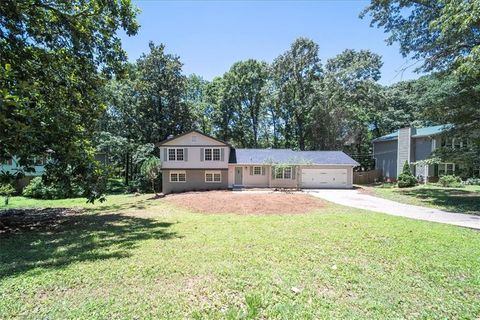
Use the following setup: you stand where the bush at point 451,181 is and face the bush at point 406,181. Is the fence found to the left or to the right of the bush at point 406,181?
right

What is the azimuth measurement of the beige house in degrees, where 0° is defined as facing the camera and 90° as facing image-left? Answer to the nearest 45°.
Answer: approximately 0°

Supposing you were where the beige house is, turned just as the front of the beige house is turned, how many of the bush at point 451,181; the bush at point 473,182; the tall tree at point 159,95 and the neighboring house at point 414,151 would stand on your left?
3

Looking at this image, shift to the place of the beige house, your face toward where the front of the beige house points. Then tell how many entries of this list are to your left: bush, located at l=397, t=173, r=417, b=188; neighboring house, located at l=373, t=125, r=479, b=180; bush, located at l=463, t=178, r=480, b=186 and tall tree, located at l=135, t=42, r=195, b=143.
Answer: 3

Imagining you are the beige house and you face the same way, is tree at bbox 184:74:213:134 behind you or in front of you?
behind

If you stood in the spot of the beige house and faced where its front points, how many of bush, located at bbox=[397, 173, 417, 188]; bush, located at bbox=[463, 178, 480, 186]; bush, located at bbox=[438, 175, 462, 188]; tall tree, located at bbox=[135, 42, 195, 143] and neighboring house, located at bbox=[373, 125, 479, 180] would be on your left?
4

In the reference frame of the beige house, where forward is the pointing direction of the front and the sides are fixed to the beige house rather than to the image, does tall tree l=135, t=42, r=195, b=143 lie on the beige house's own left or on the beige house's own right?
on the beige house's own right

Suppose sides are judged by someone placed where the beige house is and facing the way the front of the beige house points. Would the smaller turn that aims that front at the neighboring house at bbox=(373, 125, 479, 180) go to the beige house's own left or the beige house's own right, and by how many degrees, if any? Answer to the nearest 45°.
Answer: approximately 90° to the beige house's own left

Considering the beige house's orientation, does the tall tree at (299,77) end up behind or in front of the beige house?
behind

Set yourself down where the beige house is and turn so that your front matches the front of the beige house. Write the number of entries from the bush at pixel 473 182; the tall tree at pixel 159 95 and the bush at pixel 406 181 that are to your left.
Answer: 2

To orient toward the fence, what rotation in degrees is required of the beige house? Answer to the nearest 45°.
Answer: approximately 135° to its left

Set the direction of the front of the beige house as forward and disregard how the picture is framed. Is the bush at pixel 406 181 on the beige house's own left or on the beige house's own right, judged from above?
on the beige house's own left

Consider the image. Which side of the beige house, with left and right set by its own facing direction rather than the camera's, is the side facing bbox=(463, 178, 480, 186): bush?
left
